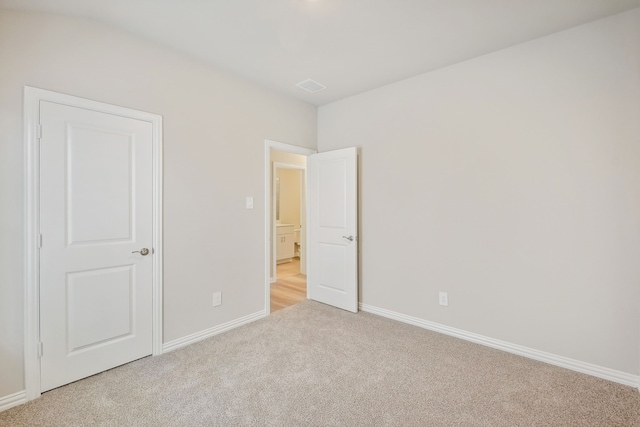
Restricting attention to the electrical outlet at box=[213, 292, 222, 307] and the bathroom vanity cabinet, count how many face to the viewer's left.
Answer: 0

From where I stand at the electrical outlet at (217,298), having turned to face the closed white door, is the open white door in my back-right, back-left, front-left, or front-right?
back-left

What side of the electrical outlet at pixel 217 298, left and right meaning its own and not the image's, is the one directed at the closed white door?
right

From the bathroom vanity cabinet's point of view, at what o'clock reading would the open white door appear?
The open white door is roughly at 1 o'clock from the bathroom vanity cabinet.

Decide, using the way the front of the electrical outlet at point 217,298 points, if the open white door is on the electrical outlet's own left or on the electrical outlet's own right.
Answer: on the electrical outlet's own left

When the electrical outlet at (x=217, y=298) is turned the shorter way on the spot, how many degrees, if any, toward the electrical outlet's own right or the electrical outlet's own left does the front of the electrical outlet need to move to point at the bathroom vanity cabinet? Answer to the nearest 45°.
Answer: approximately 90° to the electrical outlet's own left

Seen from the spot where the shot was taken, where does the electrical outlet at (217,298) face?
facing the viewer and to the right of the viewer

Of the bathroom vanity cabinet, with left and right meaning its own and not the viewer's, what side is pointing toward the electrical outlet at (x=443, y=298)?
front

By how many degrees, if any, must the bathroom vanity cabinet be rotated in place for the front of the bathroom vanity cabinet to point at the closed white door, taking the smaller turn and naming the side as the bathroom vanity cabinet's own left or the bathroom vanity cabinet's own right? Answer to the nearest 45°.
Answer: approximately 45° to the bathroom vanity cabinet's own right

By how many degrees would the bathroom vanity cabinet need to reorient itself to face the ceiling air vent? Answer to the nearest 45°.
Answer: approximately 45° to its right

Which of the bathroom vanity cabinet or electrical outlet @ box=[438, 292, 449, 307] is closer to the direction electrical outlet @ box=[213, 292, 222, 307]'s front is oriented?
the electrical outlet

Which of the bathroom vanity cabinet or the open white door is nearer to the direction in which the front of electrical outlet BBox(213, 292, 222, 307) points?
the open white door
